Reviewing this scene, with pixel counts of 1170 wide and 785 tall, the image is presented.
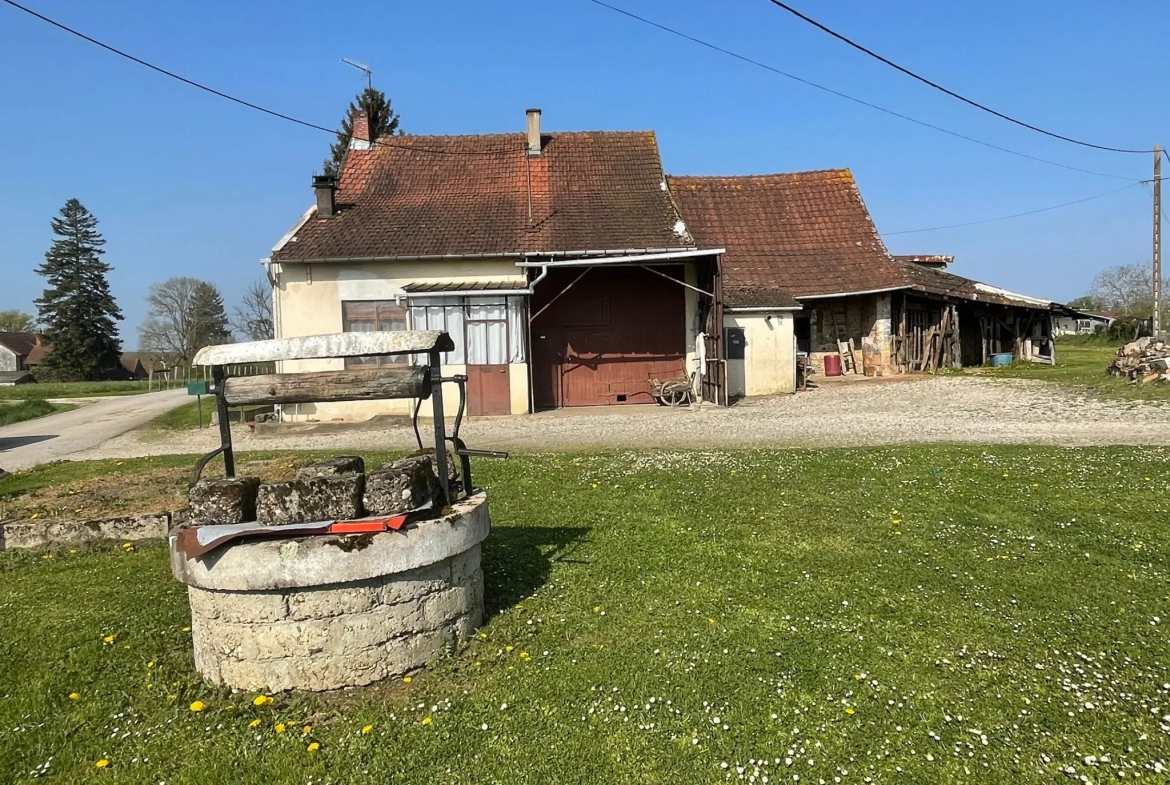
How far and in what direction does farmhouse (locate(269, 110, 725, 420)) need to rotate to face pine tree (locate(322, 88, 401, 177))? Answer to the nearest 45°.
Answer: approximately 180°

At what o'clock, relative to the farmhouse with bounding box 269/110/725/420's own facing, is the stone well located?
The stone well is roughly at 12 o'clock from the farmhouse.

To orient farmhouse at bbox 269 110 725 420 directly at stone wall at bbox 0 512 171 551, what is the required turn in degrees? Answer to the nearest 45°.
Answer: approximately 45° to its right

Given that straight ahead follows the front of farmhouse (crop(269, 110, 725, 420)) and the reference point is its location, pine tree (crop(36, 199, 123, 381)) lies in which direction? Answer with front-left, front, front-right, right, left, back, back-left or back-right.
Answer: back-right

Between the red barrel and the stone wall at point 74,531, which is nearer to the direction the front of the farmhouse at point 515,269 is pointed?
the stone wall

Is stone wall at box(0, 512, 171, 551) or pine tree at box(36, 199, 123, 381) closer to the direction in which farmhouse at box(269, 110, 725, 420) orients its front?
the stone wall

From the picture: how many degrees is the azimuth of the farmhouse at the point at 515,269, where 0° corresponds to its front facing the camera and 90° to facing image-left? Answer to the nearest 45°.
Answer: approximately 0°
